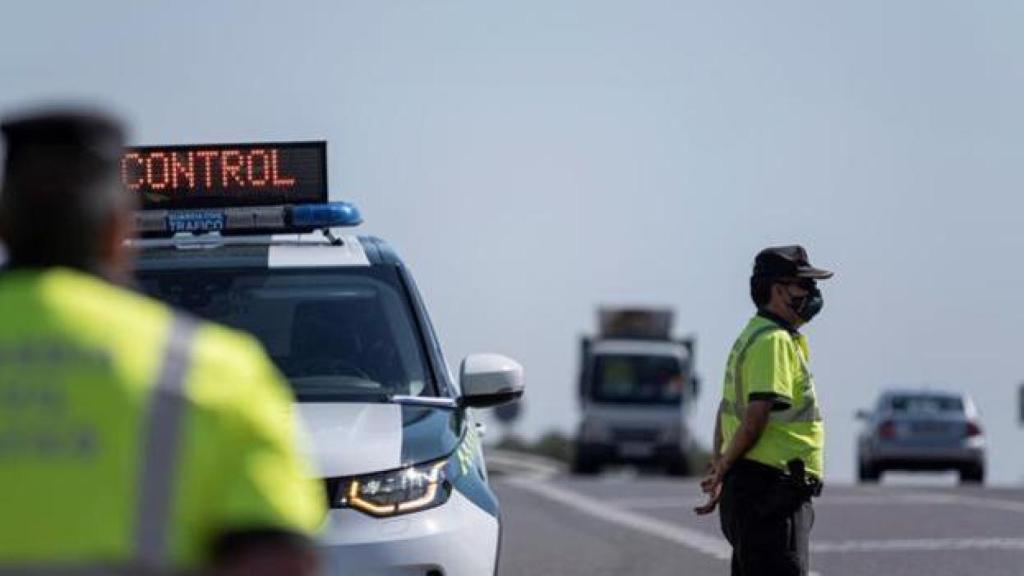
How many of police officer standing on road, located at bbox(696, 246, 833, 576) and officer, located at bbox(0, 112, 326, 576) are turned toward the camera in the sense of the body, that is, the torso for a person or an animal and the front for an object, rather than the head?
0

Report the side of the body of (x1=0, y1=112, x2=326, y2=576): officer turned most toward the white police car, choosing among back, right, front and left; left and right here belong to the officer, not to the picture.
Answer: front

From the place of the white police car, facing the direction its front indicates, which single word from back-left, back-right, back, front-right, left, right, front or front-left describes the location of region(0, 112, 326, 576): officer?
front

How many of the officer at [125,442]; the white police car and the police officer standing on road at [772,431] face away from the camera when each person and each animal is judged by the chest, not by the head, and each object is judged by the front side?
1

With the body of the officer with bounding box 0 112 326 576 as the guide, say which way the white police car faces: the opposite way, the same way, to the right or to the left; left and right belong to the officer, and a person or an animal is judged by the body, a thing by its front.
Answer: the opposite way

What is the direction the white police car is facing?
toward the camera

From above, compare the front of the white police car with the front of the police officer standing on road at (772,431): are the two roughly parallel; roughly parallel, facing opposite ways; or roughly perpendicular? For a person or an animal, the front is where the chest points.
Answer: roughly perpendicular

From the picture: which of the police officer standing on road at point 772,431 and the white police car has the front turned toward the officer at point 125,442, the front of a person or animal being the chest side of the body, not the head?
the white police car

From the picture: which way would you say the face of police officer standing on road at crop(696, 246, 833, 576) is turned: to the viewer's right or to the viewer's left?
to the viewer's right

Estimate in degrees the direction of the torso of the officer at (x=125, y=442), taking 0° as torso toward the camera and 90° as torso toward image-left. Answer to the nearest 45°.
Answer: approximately 180°
